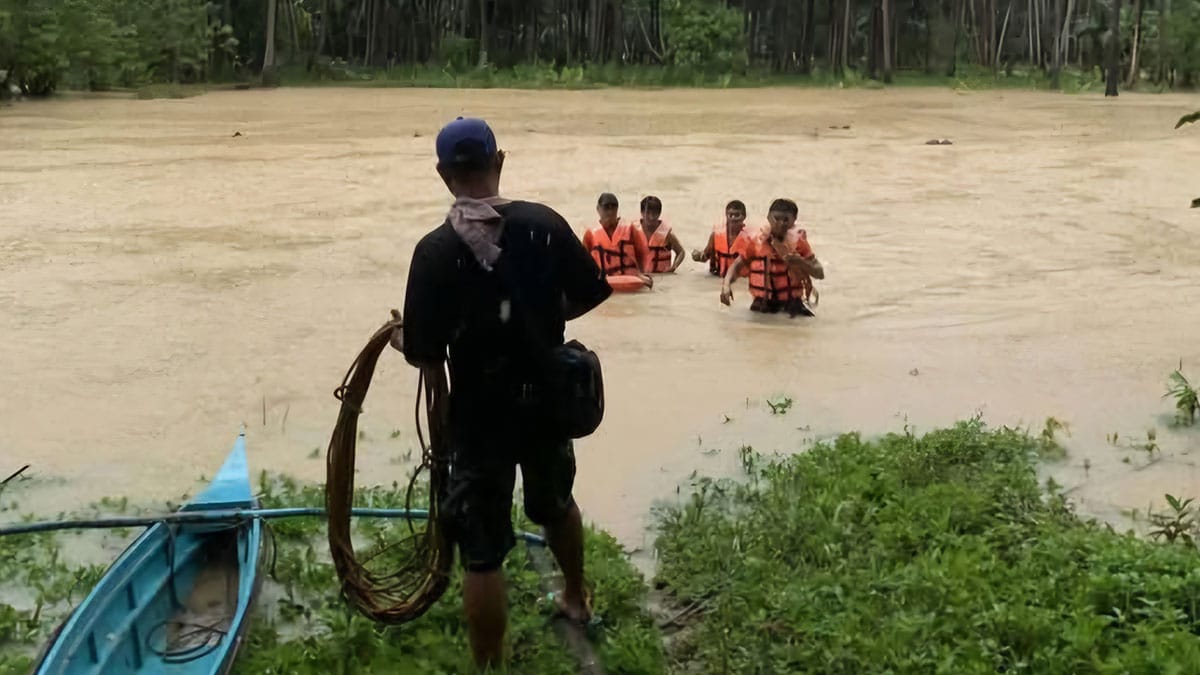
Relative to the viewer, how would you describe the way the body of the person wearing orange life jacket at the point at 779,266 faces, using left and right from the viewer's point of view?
facing the viewer

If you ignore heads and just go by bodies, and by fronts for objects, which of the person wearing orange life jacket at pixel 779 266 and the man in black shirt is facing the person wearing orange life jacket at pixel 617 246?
the man in black shirt

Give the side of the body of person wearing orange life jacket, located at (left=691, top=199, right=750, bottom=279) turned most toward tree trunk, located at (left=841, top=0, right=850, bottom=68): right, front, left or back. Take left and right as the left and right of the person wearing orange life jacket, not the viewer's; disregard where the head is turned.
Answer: back

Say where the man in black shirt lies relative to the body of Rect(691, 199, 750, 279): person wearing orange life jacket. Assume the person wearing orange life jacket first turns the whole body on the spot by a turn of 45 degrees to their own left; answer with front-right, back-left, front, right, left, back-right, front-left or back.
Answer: front-right

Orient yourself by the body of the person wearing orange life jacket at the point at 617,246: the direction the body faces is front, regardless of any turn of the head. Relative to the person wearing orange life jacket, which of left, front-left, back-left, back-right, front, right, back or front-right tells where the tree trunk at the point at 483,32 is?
back

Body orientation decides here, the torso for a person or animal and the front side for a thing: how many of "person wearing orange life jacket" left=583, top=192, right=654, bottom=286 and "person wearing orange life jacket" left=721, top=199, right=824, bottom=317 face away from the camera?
0

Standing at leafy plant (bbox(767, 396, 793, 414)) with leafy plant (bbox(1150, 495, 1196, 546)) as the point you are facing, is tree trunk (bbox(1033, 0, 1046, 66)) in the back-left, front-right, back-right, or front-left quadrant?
back-left

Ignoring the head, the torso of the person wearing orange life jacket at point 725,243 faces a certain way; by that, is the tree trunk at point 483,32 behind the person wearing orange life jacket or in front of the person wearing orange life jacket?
behind

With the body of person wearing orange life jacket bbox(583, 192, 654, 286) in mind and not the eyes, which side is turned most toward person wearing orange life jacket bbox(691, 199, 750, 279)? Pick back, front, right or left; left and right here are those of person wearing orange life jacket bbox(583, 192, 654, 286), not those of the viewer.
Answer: left

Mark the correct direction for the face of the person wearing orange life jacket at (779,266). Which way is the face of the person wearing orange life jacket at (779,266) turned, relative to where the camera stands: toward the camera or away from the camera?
toward the camera

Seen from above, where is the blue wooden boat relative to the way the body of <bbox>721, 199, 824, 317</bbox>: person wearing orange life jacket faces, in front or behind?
in front

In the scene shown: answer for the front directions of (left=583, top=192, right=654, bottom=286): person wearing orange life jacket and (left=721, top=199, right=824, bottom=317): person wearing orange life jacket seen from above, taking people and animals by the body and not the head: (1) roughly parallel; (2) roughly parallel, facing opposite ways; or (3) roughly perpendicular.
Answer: roughly parallel

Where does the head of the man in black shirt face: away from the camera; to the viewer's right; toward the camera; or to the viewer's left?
away from the camera

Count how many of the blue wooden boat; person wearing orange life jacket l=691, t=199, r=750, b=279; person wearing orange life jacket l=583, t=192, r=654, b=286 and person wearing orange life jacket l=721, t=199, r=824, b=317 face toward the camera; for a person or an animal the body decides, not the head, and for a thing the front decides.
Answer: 3

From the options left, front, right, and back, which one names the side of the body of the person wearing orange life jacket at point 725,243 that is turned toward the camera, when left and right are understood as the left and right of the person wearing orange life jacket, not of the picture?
front

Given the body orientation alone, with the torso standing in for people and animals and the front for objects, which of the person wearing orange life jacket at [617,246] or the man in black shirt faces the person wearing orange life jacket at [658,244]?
the man in black shirt

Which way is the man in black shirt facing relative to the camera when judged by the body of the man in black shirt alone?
away from the camera

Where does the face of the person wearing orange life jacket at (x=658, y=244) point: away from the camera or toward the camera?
toward the camera

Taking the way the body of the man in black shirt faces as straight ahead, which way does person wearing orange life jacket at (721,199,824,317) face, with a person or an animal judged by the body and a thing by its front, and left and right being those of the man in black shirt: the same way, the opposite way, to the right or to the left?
the opposite way

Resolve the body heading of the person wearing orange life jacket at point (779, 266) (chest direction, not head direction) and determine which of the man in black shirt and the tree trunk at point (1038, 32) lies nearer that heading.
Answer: the man in black shirt
